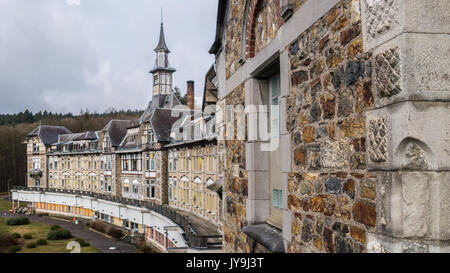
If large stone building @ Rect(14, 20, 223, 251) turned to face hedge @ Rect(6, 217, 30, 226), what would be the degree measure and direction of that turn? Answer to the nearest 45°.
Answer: approximately 90° to its right

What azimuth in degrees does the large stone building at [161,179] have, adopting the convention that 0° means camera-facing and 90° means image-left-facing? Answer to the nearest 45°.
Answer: approximately 45°
